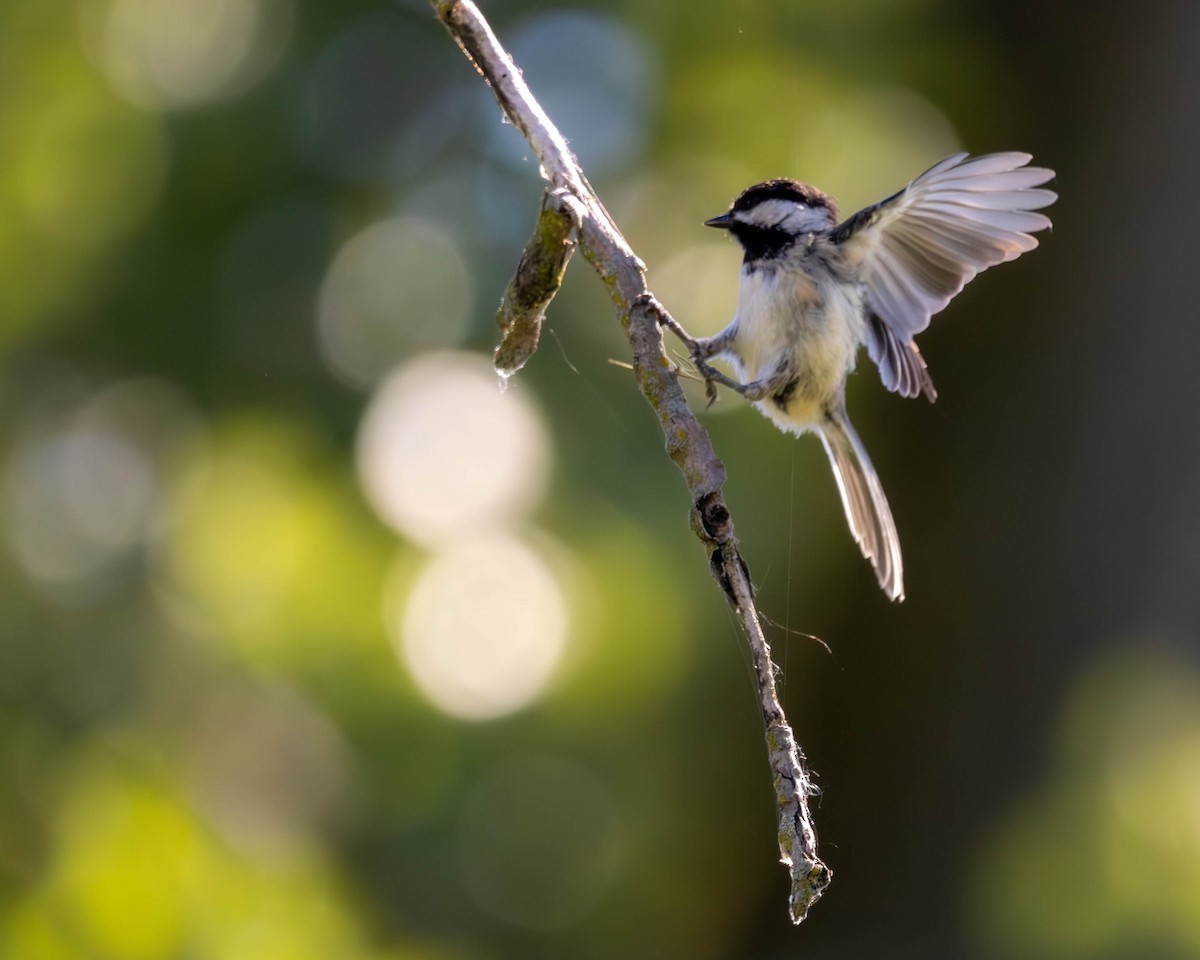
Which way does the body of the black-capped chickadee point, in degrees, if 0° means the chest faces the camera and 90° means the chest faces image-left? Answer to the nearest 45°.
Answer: approximately 90°
